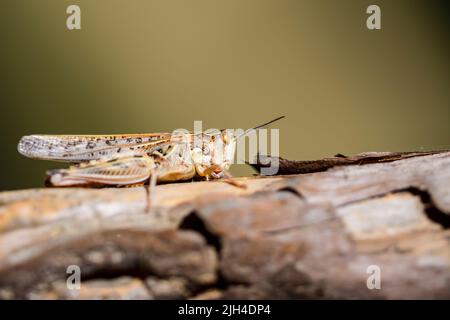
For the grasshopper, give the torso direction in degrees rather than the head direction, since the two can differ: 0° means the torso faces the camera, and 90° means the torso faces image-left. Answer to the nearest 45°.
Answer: approximately 270°
